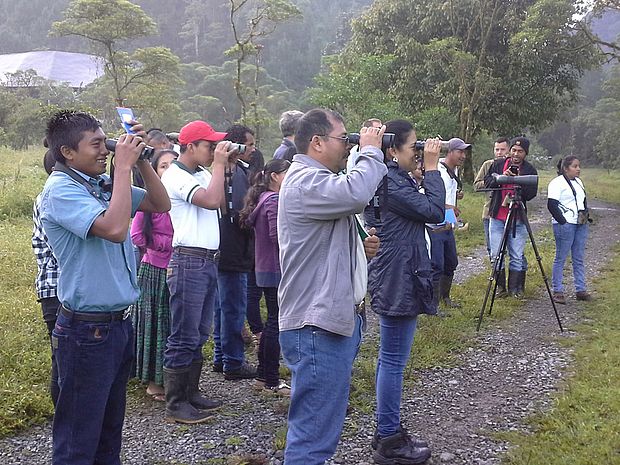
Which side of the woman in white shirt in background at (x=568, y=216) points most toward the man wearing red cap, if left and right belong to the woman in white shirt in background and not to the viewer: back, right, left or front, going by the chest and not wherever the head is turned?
right

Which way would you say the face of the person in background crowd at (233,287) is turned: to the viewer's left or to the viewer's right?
to the viewer's right

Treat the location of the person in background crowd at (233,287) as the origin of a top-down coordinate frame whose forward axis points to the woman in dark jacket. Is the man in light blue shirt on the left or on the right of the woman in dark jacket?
right

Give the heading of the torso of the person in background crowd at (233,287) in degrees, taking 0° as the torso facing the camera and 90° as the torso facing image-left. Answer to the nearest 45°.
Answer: approximately 270°

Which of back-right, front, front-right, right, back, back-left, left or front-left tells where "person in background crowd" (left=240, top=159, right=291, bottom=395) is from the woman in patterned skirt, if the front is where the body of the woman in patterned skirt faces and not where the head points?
front-left

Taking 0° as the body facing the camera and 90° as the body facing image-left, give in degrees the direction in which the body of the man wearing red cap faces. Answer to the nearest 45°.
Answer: approximately 270°

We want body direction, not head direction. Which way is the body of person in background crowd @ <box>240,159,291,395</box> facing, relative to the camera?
to the viewer's right

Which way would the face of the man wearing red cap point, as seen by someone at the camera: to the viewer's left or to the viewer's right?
to the viewer's right

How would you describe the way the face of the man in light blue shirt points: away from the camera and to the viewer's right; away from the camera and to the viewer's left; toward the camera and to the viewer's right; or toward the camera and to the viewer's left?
toward the camera and to the viewer's right

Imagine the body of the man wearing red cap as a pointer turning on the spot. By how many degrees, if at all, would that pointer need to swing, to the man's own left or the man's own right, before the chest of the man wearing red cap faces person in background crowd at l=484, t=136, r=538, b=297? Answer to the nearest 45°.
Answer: approximately 45° to the man's own left

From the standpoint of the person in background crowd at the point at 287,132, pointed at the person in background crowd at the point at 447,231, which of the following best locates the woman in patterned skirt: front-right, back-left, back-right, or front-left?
back-right
